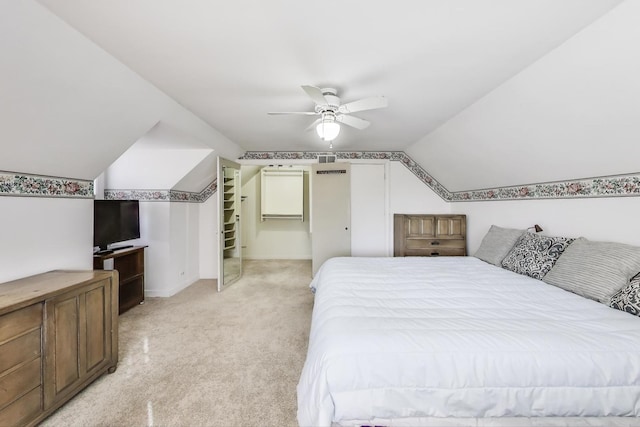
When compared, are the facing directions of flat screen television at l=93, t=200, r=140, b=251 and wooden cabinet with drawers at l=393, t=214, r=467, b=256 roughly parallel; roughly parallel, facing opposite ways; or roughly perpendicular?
roughly perpendicular

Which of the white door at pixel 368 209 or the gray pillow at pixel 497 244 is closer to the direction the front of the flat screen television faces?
the gray pillow

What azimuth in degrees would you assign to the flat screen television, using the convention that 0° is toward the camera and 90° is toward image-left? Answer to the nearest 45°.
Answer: approximately 315°

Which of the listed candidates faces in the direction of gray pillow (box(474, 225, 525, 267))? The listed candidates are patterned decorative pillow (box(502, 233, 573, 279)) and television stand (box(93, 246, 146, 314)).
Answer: the television stand

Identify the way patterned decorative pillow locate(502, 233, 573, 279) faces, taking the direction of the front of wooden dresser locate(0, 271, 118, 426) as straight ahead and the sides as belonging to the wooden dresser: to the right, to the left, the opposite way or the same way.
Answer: the opposite way

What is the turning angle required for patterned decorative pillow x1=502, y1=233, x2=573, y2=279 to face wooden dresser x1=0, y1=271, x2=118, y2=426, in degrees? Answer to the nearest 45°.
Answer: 0° — it already faces it

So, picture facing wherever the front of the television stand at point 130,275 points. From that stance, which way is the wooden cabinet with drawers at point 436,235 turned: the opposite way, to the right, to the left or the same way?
to the right

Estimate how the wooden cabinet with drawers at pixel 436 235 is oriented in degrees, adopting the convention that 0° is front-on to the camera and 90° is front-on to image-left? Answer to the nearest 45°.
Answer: approximately 0°

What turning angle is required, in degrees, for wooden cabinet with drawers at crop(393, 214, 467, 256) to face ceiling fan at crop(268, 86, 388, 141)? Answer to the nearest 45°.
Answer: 0° — it already faces it

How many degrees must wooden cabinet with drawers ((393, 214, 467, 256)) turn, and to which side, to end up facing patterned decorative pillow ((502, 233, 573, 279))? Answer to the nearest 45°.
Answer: approximately 45° to its left

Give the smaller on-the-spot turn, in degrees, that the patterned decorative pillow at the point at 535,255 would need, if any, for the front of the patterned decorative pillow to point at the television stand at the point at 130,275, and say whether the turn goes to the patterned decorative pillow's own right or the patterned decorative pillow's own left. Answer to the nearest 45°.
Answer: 0° — it already faces it

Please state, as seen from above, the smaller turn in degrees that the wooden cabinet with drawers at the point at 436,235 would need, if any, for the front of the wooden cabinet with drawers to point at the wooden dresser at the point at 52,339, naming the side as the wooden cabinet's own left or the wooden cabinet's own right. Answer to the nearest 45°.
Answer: approximately 45° to the wooden cabinet's own right
